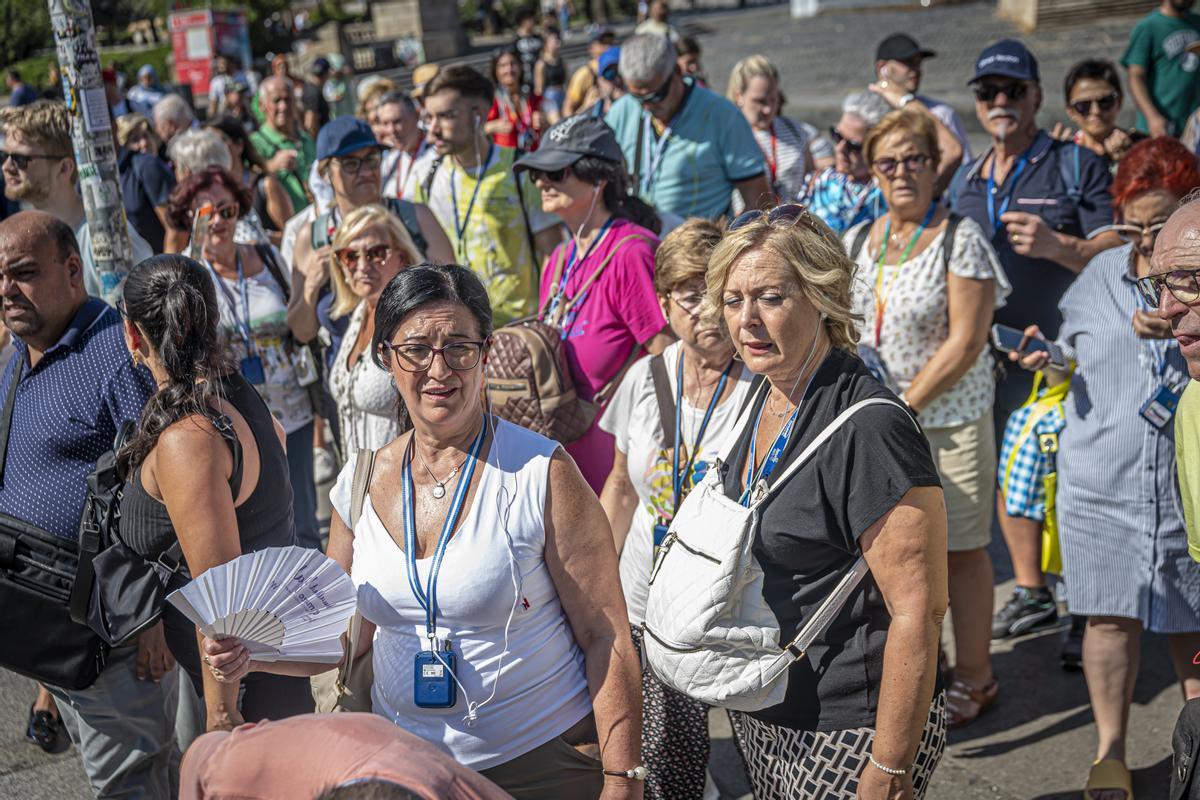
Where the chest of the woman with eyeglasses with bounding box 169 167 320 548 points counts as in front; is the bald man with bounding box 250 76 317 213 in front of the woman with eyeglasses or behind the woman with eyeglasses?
behind

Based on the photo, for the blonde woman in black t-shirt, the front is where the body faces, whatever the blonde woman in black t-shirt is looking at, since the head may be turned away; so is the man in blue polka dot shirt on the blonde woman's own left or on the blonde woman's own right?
on the blonde woman's own right

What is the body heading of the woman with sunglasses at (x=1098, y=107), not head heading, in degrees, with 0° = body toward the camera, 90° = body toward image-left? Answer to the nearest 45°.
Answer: approximately 0°

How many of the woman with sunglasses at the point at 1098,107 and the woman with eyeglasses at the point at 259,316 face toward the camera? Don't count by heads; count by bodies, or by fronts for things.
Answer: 2

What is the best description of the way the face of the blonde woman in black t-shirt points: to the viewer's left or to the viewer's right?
to the viewer's left

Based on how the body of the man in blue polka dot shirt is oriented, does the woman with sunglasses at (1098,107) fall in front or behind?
behind

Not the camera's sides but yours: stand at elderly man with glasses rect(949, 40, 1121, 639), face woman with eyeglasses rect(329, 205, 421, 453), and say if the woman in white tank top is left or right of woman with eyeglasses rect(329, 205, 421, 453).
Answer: left

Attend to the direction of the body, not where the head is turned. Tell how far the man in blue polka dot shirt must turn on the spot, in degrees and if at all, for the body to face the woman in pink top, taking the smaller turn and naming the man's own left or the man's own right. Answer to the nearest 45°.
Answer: approximately 135° to the man's own left
